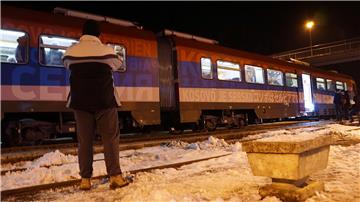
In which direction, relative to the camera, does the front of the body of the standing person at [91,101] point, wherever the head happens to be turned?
away from the camera

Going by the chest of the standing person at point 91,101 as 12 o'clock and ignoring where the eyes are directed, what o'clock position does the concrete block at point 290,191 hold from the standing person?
The concrete block is roughly at 4 o'clock from the standing person.

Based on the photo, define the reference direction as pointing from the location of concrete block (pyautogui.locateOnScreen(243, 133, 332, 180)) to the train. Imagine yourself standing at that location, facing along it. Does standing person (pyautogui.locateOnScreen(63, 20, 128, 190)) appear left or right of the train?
left

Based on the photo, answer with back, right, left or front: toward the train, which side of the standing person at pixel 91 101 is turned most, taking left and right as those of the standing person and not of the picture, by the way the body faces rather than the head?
front

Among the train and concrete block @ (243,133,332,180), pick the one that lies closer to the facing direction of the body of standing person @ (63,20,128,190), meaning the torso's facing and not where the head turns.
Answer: the train

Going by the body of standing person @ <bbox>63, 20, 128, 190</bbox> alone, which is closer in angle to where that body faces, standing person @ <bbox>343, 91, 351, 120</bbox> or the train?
the train

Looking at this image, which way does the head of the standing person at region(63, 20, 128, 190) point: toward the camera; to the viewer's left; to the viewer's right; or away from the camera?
away from the camera
